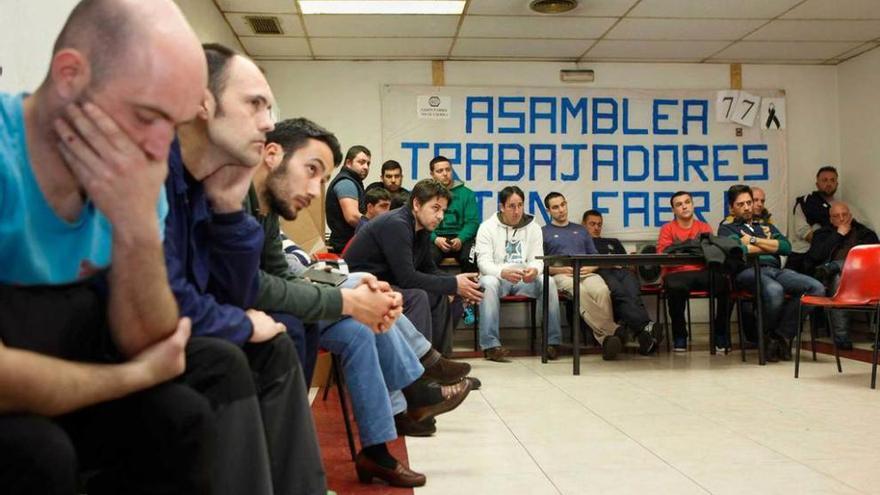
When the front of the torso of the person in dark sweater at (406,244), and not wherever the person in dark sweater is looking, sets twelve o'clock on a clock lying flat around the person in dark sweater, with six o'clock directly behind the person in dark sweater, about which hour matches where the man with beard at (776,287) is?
The man with beard is roughly at 11 o'clock from the person in dark sweater.

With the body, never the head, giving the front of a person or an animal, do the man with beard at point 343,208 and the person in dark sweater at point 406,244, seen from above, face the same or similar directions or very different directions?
same or similar directions

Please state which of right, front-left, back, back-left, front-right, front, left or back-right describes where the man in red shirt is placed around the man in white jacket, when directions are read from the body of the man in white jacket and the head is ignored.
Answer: left

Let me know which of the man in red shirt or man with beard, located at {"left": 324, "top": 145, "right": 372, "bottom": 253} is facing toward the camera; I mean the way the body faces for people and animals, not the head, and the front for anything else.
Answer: the man in red shirt

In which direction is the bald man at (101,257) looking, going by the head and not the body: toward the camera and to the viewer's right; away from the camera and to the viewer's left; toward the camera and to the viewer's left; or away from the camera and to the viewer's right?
toward the camera and to the viewer's right

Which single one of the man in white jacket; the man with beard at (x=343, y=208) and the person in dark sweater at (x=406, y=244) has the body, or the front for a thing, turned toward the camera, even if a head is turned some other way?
the man in white jacket

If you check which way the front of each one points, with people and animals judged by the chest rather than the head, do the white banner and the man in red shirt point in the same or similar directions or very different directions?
same or similar directions

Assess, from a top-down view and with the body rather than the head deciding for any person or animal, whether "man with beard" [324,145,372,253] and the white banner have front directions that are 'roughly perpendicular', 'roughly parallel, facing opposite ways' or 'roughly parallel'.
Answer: roughly perpendicular

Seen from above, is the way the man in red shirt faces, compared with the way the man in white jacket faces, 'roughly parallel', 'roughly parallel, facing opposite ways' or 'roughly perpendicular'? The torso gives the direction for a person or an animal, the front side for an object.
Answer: roughly parallel

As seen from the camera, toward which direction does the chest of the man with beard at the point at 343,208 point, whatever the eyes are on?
to the viewer's right

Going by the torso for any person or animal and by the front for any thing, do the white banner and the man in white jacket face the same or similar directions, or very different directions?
same or similar directions

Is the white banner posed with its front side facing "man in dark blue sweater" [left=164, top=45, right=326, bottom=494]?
yes

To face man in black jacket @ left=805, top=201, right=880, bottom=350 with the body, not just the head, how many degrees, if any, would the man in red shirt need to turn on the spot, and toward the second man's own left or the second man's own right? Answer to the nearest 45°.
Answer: approximately 135° to the second man's own left

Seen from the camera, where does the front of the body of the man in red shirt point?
toward the camera

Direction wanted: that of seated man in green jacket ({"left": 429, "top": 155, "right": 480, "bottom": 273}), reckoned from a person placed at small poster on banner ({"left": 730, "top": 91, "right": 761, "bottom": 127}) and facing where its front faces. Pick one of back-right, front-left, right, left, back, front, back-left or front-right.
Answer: front-right
